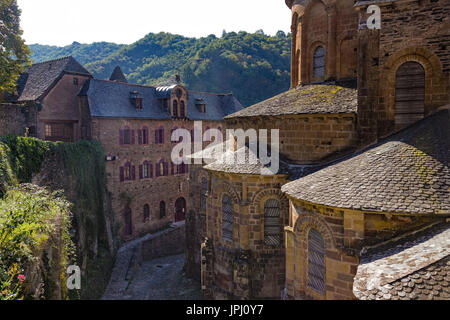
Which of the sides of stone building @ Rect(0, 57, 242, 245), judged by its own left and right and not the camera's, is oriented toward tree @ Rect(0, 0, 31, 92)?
right

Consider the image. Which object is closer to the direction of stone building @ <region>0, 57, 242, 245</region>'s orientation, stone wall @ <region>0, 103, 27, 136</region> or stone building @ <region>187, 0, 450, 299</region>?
the stone building

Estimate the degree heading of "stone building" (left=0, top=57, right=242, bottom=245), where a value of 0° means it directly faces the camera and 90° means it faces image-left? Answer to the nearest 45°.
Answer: approximately 315°

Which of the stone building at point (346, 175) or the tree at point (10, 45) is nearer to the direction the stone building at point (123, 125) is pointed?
the stone building

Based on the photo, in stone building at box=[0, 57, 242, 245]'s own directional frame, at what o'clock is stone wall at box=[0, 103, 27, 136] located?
The stone wall is roughly at 3 o'clock from the stone building.

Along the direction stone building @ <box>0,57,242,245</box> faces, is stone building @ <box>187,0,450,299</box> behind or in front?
in front
